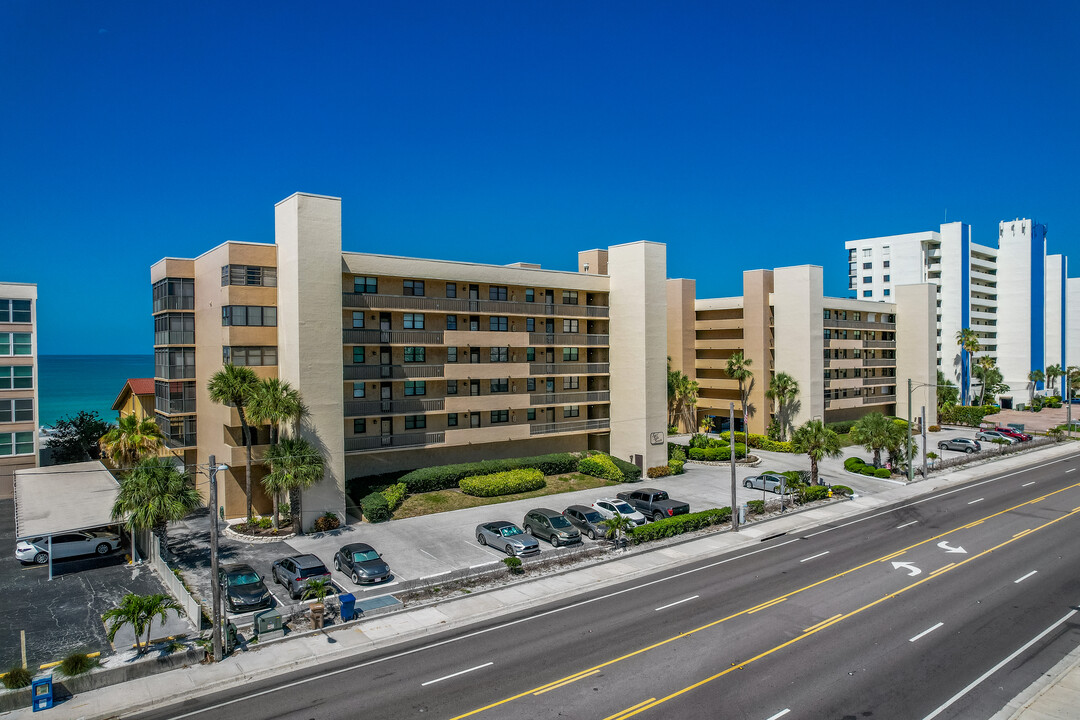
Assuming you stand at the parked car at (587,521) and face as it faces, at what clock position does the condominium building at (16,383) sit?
The condominium building is roughly at 5 o'clock from the parked car.

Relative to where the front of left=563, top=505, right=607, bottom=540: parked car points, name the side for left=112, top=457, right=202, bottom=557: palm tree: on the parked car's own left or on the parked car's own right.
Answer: on the parked car's own right

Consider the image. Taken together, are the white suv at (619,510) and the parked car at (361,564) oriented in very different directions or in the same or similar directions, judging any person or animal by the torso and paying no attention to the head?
same or similar directions

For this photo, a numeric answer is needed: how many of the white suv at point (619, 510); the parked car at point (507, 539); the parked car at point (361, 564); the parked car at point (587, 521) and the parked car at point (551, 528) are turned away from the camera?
0

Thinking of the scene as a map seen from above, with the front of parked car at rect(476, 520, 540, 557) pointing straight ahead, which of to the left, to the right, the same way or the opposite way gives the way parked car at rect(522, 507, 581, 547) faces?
the same way

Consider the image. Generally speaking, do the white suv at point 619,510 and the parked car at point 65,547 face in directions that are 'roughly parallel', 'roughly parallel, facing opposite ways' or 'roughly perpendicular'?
roughly perpendicular

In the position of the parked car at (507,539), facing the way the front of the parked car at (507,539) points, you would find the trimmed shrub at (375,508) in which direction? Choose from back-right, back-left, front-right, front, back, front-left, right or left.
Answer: back

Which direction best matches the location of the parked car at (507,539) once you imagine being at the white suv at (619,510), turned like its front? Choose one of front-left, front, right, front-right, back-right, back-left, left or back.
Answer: right

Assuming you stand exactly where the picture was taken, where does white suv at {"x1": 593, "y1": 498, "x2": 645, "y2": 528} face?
facing the viewer and to the right of the viewer

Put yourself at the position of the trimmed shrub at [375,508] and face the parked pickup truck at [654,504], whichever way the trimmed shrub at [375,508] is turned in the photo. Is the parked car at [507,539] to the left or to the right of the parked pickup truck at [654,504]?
right

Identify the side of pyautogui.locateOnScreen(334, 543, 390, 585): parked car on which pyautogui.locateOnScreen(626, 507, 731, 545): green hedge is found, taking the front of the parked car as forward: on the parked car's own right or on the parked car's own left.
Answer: on the parked car's own left
